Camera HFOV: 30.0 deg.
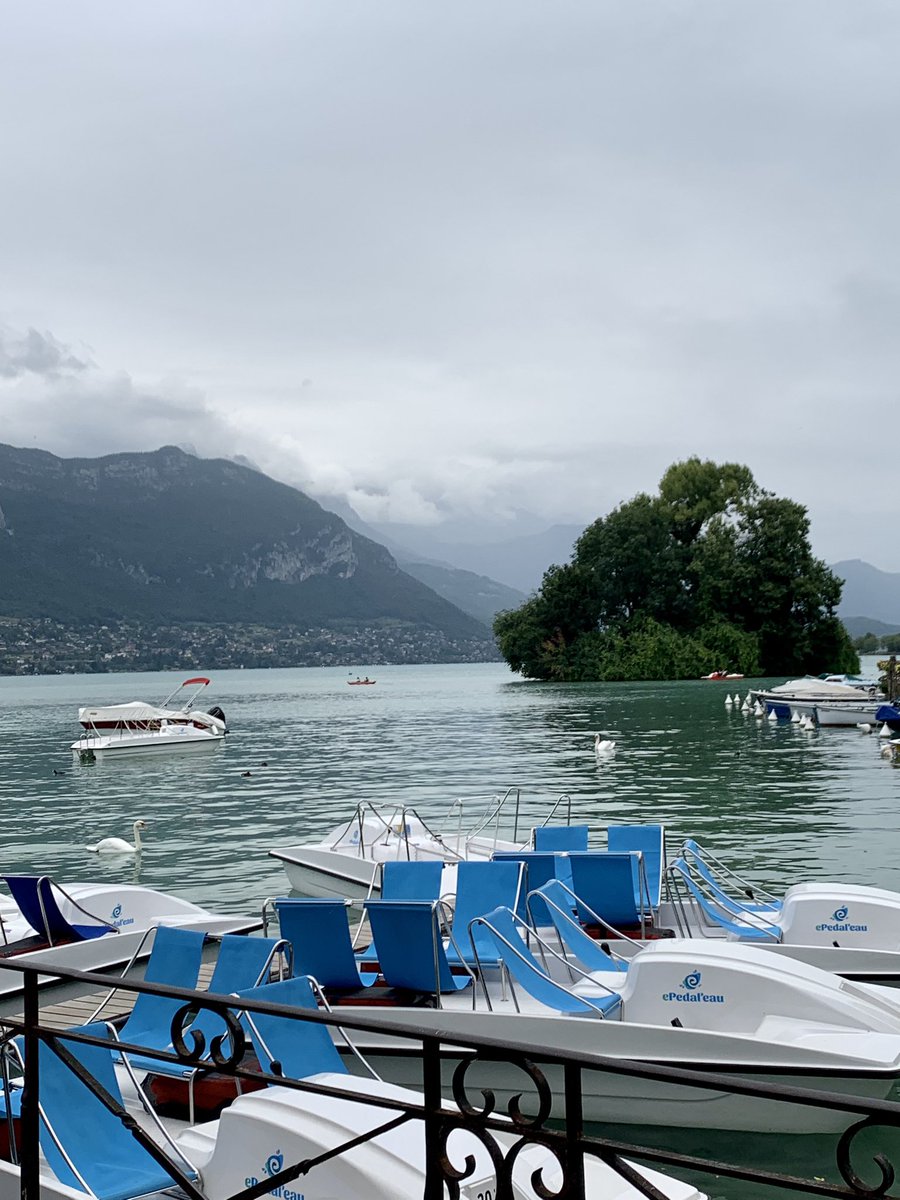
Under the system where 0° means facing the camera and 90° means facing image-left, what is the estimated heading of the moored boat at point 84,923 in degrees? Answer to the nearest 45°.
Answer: approximately 270°

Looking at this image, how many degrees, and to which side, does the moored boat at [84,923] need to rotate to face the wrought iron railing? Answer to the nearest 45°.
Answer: approximately 90° to its right

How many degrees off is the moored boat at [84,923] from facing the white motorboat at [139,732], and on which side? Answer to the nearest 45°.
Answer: approximately 90° to its left

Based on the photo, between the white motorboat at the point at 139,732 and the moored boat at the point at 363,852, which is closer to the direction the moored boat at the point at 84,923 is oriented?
the moored boat
